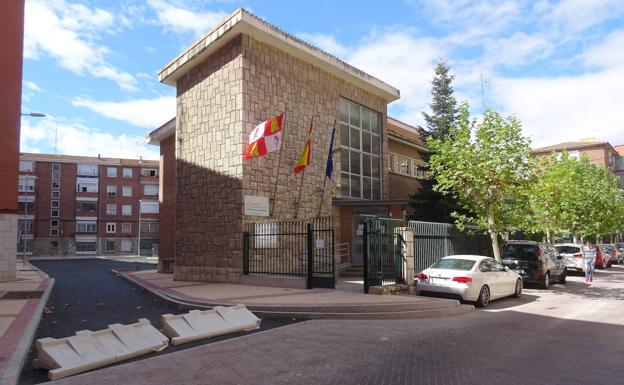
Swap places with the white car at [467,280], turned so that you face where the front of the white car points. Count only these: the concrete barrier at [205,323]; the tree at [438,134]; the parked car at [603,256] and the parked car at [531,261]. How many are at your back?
1

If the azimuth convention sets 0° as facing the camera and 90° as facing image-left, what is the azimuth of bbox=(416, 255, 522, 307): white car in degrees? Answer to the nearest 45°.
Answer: approximately 225°

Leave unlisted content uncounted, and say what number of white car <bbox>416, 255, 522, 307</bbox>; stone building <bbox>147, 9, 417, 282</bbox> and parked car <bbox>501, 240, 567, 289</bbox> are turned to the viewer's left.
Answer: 0

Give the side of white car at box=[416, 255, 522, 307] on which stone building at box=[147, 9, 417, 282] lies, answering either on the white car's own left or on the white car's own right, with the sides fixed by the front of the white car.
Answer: on the white car's own left

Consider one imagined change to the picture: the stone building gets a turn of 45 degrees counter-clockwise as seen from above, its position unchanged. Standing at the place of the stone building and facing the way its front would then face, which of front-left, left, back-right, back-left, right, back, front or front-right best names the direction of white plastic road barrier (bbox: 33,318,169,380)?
right

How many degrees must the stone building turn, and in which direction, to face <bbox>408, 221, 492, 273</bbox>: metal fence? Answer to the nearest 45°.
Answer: approximately 45° to its left

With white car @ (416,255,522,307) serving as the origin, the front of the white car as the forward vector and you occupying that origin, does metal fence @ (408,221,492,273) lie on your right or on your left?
on your left

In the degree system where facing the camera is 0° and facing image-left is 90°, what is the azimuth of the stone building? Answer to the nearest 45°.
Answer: approximately 315°
